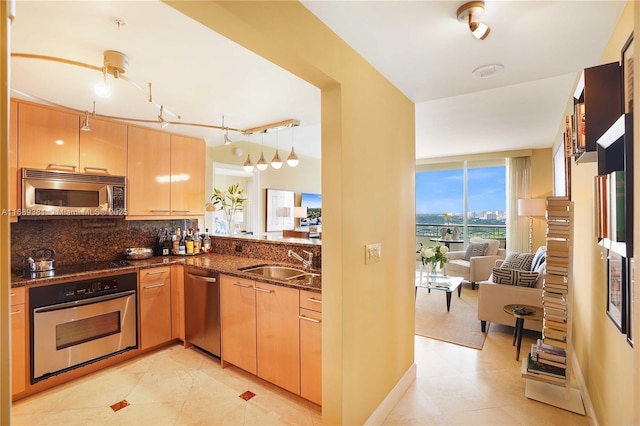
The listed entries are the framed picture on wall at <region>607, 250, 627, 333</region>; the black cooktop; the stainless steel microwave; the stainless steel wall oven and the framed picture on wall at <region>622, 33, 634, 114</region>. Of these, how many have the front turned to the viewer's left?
2

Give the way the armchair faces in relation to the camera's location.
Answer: facing the viewer and to the left of the viewer

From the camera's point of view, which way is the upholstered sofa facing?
to the viewer's left

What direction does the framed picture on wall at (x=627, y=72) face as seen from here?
to the viewer's left

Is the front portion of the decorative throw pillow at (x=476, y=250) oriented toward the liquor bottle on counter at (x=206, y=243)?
yes

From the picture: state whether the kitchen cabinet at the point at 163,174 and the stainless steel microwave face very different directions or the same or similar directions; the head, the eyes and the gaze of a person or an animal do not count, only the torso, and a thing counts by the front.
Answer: same or similar directions

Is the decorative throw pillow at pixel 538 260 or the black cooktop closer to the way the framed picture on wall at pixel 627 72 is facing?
the black cooktop

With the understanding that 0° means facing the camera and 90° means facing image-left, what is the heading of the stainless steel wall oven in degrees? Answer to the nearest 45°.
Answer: approximately 315°

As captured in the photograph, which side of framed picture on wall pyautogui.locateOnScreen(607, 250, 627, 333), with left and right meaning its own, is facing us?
left

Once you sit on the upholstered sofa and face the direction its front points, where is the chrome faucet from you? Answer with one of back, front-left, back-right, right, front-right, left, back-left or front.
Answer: front-left

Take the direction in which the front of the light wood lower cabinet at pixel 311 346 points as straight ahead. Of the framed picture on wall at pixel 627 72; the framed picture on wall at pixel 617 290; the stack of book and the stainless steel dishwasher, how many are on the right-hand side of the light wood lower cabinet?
1

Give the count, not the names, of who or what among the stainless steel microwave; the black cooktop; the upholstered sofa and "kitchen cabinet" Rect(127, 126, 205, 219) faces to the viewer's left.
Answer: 1

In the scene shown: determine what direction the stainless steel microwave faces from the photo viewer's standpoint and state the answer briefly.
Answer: facing the viewer and to the right of the viewer

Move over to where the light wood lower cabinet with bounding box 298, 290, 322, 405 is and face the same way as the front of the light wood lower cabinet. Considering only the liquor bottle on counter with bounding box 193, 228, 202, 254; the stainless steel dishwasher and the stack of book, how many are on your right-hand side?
2

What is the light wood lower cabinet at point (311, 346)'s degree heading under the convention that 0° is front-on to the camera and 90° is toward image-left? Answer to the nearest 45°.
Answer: approximately 45°
